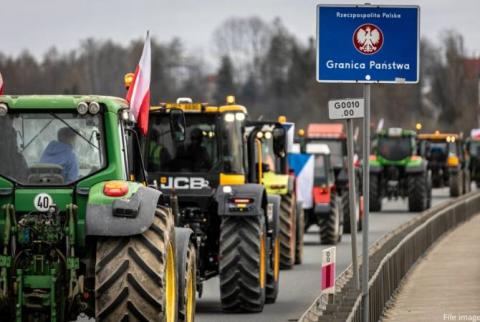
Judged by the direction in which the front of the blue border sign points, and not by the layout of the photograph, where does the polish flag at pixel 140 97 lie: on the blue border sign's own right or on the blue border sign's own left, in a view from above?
on the blue border sign's own right

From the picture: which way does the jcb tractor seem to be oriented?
away from the camera

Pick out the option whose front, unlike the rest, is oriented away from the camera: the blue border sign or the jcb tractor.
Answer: the jcb tractor

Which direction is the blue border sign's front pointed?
toward the camera

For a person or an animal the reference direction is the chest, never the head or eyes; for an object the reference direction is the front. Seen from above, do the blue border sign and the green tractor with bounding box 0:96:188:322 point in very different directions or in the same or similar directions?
very different directions

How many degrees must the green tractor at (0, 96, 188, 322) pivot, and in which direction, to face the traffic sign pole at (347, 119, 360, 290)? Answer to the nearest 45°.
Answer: approximately 45° to its right

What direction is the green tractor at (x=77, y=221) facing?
away from the camera
